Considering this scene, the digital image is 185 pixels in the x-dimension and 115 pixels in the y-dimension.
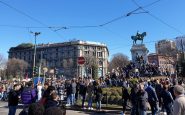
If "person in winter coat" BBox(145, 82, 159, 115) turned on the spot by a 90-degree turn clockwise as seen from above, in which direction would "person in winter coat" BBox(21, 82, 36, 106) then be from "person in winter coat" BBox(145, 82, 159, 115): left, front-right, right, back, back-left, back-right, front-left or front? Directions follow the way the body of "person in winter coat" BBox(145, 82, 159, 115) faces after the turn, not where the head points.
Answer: back

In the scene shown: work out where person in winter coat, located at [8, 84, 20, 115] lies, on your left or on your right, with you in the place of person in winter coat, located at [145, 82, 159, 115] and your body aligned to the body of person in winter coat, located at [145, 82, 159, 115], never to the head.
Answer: on your left

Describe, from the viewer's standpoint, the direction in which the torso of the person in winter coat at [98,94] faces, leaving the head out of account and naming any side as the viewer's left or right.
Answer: facing away from the viewer

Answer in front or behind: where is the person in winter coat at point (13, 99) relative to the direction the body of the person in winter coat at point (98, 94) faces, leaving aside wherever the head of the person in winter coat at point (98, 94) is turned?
behind

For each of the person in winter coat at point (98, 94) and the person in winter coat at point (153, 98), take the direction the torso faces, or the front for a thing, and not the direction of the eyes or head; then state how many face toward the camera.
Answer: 0

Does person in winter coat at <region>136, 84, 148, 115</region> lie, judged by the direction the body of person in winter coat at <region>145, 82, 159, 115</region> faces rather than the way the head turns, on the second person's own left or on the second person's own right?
on the second person's own left

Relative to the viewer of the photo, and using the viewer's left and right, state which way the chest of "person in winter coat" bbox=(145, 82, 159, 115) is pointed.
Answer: facing away from the viewer and to the left of the viewer

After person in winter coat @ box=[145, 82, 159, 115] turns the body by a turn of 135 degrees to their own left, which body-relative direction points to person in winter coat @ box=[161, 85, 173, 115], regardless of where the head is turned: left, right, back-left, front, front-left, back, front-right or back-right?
back-left

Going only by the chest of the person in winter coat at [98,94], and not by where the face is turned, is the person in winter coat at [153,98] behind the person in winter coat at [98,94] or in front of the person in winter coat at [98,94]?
behind
